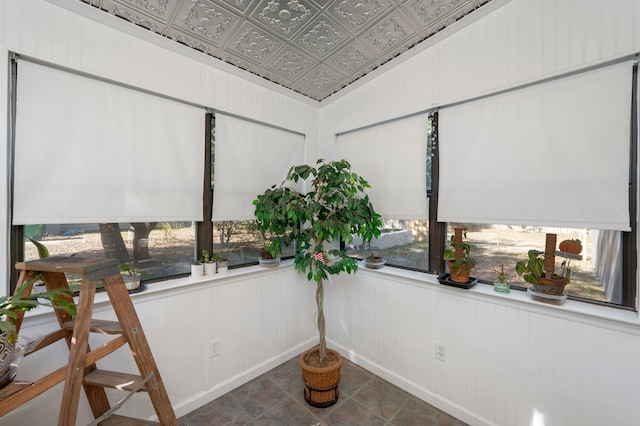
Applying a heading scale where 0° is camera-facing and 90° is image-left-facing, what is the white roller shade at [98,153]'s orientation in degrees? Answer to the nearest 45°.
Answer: approximately 315°

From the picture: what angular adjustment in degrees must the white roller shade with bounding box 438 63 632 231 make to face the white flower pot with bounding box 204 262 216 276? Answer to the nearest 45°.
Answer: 0° — it already faces it

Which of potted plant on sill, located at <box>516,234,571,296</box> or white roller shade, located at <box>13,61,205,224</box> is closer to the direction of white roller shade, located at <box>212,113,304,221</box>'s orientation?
the potted plant on sill

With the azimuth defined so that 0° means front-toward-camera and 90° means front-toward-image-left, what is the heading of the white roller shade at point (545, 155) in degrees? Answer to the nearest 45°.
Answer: approximately 45°

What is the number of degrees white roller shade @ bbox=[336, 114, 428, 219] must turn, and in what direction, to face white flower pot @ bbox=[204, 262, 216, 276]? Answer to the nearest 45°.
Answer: approximately 45° to its right
